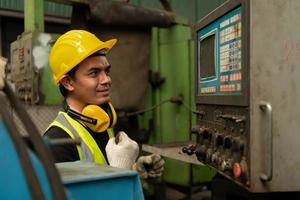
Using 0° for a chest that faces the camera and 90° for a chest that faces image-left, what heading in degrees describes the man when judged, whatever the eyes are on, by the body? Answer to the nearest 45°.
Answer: approximately 315°

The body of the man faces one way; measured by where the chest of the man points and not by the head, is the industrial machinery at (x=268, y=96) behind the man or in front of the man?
in front
